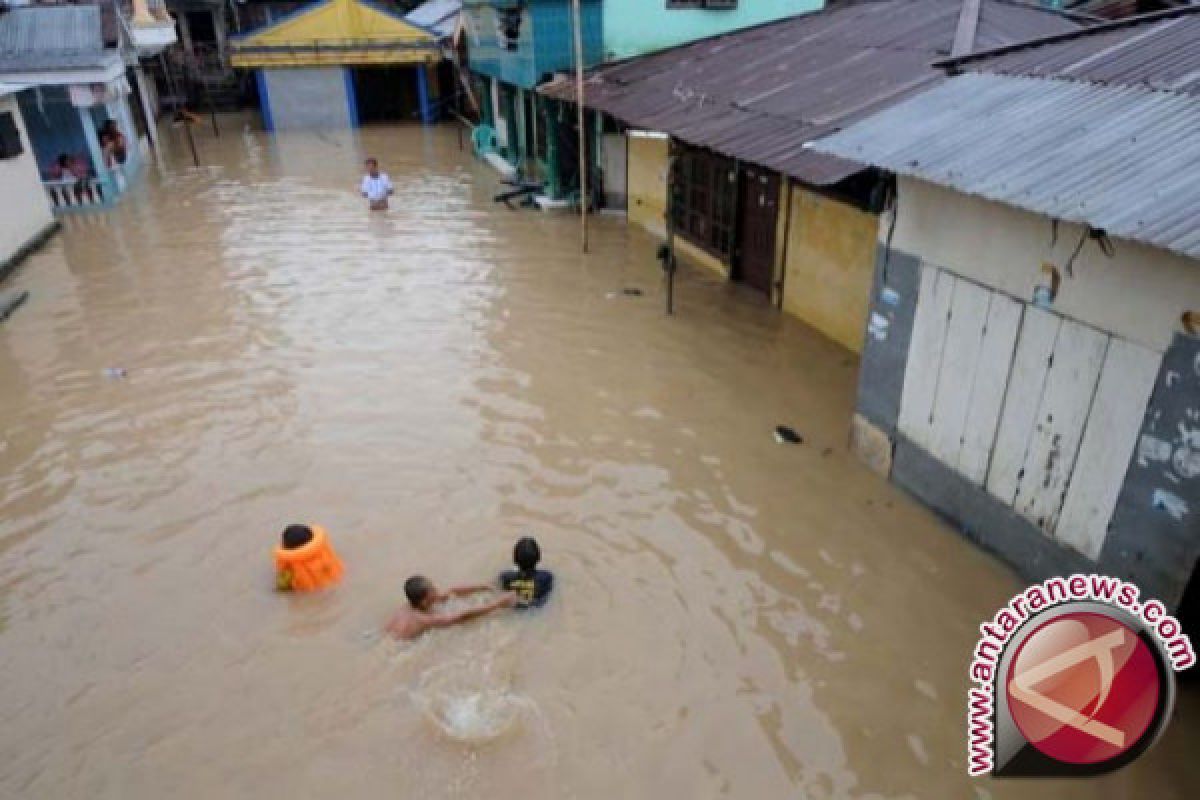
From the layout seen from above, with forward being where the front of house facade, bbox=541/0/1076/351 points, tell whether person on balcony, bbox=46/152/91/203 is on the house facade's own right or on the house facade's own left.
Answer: on the house facade's own right

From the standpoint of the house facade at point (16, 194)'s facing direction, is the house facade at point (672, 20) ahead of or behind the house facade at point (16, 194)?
ahead

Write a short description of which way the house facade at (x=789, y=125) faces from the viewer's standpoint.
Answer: facing the viewer and to the left of the viewer

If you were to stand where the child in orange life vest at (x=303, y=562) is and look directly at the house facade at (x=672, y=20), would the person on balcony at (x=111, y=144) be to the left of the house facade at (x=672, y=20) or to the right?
left

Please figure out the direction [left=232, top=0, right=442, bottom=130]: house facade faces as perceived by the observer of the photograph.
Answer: facing the viewer

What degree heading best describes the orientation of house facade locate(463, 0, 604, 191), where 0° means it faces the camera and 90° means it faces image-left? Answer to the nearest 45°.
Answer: approximately 45°

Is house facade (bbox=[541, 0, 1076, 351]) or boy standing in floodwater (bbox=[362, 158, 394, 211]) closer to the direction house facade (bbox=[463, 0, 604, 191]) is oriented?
the boy standing in floodwater

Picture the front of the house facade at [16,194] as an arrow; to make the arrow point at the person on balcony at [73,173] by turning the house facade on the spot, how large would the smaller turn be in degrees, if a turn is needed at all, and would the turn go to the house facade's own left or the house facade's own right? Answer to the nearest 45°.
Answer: approximately 135° to the house facade's own left

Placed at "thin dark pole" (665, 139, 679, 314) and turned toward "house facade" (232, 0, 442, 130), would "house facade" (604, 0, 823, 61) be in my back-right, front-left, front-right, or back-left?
front-right

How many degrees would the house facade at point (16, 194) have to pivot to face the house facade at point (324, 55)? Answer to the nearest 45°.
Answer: approximately 90° to its left
